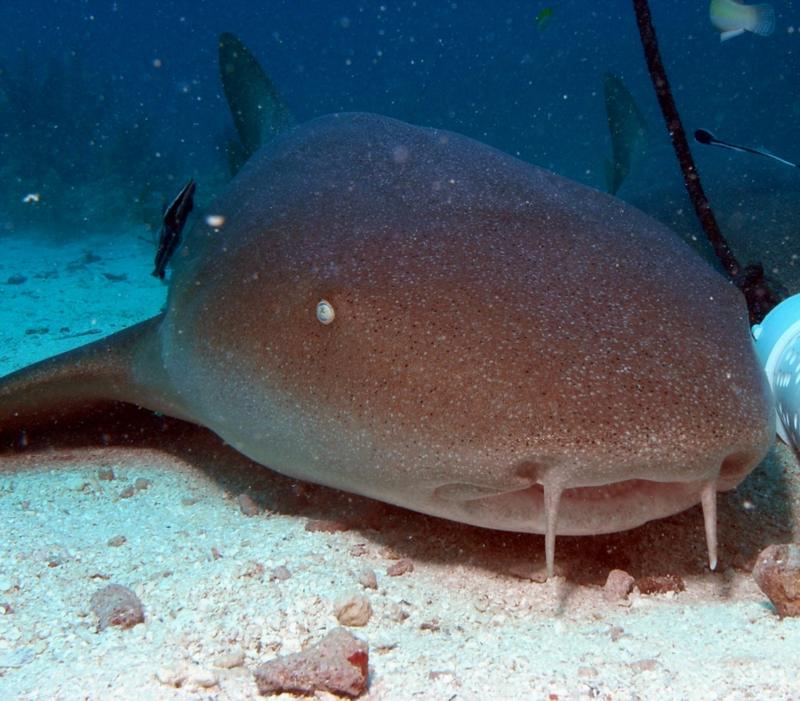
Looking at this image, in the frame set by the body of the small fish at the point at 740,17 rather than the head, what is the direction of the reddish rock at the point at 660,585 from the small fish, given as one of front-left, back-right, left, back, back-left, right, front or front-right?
left

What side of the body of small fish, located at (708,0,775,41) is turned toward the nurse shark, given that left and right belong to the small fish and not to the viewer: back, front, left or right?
left

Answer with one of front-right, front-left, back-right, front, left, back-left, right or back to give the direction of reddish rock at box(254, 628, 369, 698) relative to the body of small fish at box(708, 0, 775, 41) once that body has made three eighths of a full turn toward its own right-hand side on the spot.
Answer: back-right

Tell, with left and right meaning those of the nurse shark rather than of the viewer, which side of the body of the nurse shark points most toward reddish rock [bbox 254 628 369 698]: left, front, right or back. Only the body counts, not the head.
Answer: right

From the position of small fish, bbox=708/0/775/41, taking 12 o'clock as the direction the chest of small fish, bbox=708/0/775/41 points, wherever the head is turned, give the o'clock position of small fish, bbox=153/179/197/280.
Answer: small fish, bbox=153/179/197/280 is roughly at 10 o'clock from small fish, bbox=708/0/775/41.

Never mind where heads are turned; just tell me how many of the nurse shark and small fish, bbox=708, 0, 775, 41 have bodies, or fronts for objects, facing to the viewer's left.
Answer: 1

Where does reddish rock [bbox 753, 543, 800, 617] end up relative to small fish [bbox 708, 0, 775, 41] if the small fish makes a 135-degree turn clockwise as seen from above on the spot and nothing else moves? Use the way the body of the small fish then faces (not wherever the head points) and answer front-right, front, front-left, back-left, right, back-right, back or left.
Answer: back-right

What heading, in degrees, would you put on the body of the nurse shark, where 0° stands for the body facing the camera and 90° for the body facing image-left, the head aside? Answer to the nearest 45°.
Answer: approximately 315°

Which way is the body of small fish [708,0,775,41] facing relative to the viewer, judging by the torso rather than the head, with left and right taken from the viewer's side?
facing to the left of the viewer

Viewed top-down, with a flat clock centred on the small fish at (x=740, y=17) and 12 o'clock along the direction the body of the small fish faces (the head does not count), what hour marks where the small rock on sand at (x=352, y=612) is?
The small rock on sand is roughly at 9 o'clock from the small fish.

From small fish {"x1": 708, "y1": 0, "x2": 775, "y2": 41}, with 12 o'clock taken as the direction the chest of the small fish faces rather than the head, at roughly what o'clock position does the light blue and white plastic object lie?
The light blue and white plastic object is roughly at 9 o'clock from the small fish.

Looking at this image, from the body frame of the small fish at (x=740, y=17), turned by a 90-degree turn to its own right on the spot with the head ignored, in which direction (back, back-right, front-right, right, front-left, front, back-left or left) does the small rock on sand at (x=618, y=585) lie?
back
